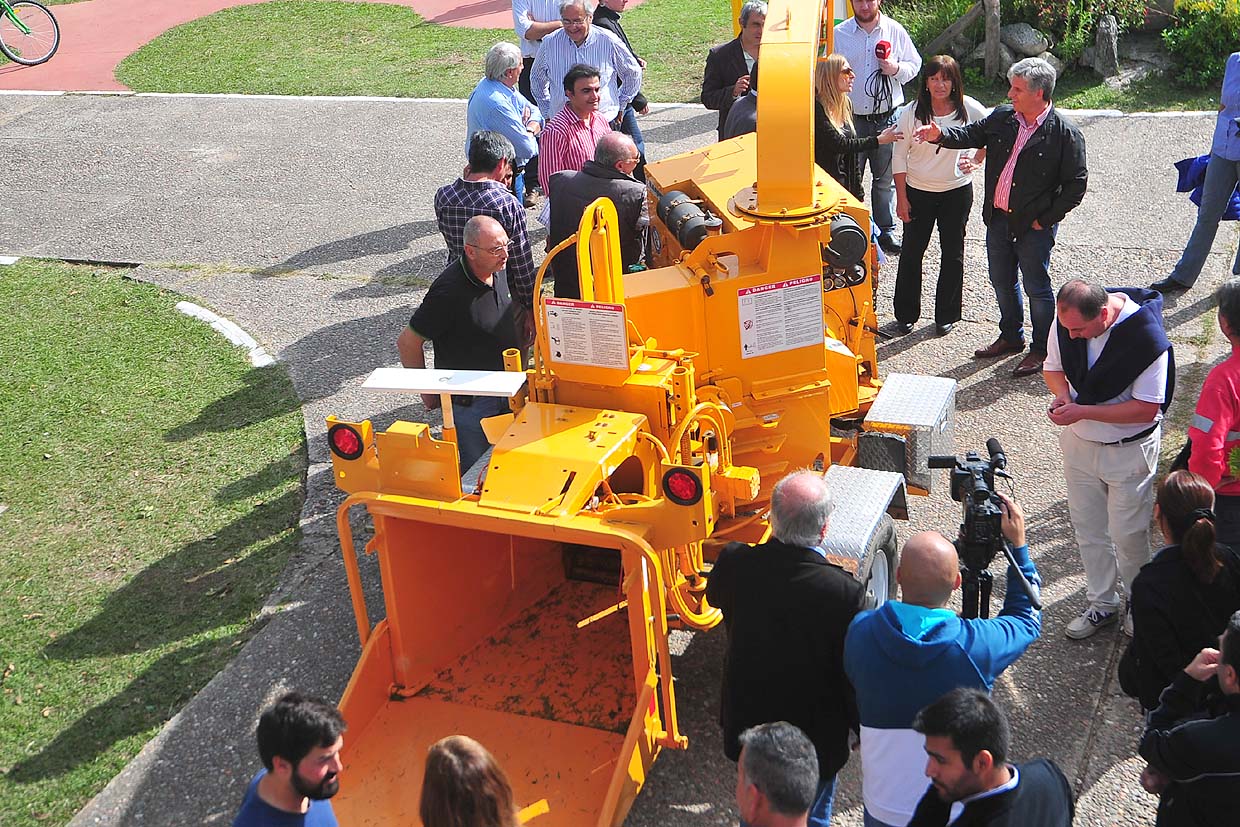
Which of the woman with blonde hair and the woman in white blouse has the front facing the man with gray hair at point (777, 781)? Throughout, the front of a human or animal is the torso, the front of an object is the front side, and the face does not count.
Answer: the woman in white blouse

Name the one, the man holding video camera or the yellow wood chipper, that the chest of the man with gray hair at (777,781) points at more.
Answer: the yellow wood chipper

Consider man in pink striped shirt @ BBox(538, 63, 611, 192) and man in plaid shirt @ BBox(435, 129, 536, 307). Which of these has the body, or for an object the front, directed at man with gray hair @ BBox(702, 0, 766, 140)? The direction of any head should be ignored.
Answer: the man in plaid shirt

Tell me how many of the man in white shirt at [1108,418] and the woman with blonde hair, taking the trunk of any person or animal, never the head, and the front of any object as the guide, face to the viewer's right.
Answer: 1

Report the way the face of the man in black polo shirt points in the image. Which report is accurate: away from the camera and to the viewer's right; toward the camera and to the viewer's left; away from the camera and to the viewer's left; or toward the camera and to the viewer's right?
toward the camera and to the viewer's right

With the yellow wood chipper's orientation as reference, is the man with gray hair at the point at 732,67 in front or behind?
in front

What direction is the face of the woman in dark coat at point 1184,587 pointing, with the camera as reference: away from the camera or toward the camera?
away from the camera

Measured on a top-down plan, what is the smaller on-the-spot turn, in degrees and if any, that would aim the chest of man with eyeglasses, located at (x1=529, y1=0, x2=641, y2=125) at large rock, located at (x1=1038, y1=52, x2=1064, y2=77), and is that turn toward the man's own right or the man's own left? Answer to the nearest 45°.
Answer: approximately 135° to the man's own left

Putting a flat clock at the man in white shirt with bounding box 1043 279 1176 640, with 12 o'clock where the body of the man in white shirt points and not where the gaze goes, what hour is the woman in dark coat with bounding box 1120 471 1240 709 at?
The woman in dark coat is roughly at 10 o'clock from the man in white shirt.

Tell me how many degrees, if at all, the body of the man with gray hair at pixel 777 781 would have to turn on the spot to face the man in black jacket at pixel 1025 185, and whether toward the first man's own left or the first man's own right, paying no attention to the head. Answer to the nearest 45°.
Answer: approximately 45° to the first man's own right

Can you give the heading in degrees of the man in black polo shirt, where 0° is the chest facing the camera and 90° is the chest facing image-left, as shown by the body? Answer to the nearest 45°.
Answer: approximately 315°

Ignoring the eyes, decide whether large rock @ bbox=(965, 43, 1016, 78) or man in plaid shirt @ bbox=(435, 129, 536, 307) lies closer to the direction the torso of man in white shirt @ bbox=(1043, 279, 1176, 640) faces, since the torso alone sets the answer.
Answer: the man in plaid shirt

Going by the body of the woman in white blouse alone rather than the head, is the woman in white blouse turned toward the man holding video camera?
yes

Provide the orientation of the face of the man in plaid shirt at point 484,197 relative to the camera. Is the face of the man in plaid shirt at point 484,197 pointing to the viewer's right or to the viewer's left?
to the viewer's right

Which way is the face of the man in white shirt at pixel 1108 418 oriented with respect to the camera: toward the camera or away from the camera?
toward the camera

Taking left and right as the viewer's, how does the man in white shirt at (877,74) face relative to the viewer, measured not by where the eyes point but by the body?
facing the viewer

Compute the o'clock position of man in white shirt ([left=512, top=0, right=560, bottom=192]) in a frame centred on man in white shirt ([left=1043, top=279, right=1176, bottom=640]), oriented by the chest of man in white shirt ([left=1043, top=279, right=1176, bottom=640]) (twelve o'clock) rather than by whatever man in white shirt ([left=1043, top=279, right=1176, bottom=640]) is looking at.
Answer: man in white shirt ([left=512, top=0, right=560, bottom=192]) is roughly at 3 o'clock from man in white shirt ([left=1043, top=279, right=1176, bottom=640]).

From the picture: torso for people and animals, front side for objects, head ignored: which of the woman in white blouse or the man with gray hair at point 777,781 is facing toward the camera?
the woman in white blouse

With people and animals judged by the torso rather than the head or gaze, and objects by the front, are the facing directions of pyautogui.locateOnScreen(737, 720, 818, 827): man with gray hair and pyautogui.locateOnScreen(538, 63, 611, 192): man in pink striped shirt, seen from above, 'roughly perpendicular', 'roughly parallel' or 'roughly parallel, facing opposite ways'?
roughly parallel, facing opposite ways

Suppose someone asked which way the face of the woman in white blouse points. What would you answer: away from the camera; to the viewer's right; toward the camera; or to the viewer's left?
toward the camera

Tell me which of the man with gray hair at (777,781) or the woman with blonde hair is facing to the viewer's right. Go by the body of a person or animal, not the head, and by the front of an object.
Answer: the woman with blonde hair

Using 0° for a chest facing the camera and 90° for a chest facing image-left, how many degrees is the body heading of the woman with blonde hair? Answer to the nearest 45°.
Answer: approximately 270°
